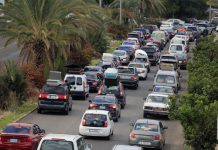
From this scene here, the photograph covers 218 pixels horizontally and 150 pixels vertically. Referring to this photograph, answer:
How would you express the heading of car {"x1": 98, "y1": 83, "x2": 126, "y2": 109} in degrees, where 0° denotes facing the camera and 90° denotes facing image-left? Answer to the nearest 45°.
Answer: approximately 180°

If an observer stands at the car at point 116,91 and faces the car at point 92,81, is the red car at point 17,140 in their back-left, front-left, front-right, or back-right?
back-left

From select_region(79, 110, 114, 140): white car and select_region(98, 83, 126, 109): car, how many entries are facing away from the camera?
2

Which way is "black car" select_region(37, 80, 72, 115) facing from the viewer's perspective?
away from the camera

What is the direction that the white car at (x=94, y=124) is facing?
away from the camera

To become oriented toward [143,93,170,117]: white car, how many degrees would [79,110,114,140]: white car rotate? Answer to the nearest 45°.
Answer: approximately 45° to its right
